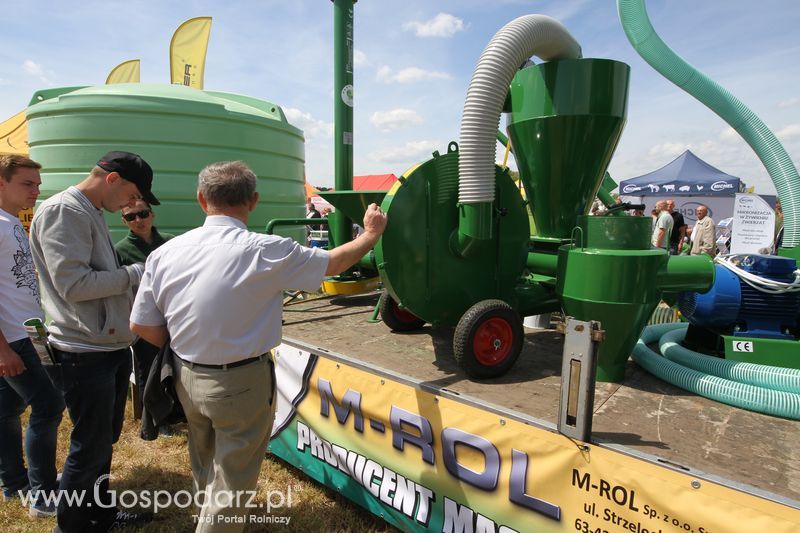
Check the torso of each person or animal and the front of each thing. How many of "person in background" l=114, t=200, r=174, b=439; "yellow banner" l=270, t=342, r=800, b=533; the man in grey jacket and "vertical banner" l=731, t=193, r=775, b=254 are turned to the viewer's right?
1

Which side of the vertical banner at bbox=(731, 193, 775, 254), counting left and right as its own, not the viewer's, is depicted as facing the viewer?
front

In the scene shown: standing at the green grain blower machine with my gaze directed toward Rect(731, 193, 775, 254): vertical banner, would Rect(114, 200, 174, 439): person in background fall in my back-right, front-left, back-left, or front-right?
back-left

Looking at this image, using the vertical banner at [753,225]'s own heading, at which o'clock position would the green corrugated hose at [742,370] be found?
The green corrugated hose is roughly at 12 o'clock from the vertical banner.

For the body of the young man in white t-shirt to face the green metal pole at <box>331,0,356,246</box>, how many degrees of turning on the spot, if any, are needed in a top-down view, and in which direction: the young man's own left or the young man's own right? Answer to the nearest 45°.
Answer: approximately 90° to the young man's own left

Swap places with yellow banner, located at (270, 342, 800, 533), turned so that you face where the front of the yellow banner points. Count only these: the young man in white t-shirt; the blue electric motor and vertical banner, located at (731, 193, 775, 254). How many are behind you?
2

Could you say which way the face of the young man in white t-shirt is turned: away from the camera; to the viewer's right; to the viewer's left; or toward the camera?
to the viewer's right

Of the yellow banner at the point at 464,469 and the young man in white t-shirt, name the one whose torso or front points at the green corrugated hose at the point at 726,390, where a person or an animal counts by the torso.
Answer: the young man in white t-shirt

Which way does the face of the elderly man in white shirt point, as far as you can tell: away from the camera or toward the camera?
away from the camera

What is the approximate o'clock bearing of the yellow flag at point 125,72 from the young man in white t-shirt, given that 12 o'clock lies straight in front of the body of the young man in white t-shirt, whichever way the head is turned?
The yellow flag is roughly at 8 o'clock from the young man in white t-shirt.

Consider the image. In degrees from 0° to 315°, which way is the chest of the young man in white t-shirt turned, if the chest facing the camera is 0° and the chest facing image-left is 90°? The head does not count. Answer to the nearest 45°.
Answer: approximately 315°

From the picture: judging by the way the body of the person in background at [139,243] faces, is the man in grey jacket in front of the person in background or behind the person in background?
in front

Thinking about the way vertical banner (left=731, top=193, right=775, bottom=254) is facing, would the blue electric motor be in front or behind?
in front

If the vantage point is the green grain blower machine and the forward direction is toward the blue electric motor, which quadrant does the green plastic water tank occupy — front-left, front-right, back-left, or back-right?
back-left

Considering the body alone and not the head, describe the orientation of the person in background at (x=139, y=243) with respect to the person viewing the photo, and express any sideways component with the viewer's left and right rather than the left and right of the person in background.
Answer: facing the viewer

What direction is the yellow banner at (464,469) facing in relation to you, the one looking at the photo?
facing the viewer and to the left of the viewer
